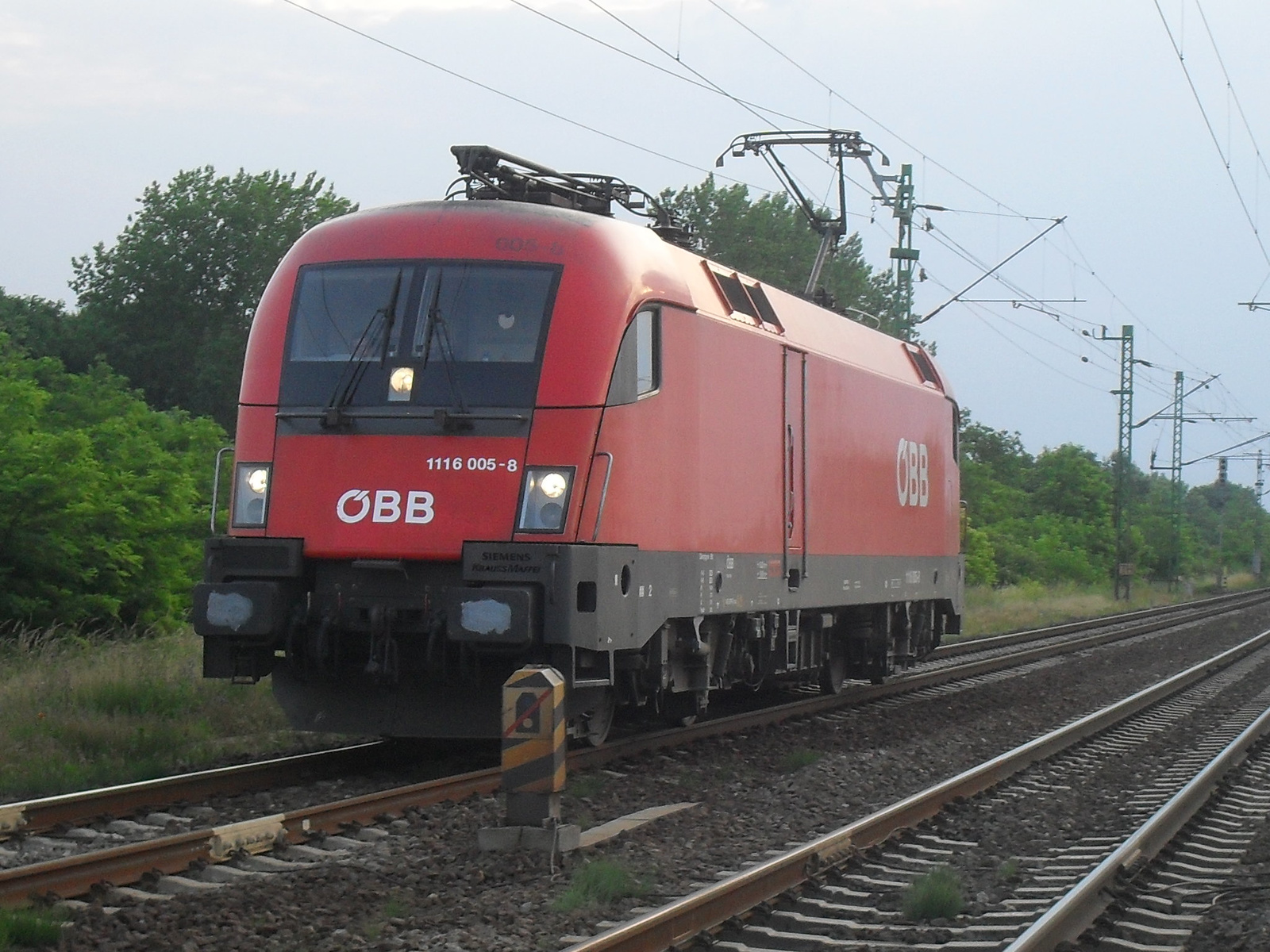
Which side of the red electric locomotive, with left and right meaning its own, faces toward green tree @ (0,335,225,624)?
right

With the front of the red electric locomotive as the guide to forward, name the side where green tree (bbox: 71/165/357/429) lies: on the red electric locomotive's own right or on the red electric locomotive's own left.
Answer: on the red electric locomotive's own right

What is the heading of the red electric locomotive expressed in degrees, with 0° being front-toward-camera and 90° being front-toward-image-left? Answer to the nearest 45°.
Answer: approximately 45°

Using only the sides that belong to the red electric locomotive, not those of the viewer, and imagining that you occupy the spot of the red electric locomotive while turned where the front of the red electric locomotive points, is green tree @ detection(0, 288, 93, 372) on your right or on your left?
on your right

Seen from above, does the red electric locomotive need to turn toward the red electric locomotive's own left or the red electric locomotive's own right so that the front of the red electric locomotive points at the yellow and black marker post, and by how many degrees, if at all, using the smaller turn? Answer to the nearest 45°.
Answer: approximately 45° to the red electric locomotive's own left
